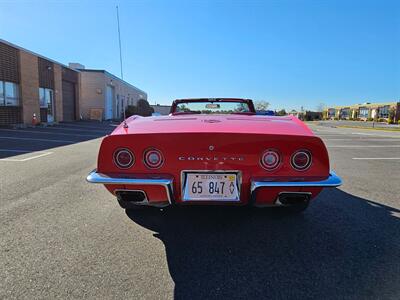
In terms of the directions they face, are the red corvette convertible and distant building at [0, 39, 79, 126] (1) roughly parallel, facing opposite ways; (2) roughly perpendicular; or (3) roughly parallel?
roughly perpendicular

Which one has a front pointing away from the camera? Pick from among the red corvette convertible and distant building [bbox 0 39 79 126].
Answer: the red corvette convertible

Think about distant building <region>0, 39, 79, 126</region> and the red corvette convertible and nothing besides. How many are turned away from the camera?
1

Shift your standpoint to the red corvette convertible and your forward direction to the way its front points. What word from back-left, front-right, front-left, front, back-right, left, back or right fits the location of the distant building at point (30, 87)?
front-left

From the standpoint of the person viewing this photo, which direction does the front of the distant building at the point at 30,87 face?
facing the viewer and to the right of the viewer

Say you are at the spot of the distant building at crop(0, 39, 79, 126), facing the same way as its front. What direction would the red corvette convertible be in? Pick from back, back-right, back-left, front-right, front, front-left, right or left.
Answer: front-right

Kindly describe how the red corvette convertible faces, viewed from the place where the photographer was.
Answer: facing away from the viewer
